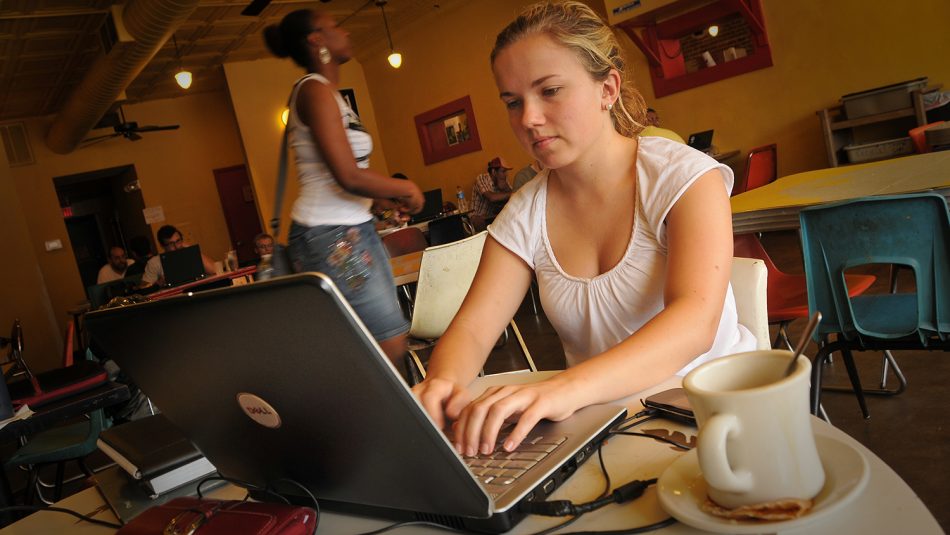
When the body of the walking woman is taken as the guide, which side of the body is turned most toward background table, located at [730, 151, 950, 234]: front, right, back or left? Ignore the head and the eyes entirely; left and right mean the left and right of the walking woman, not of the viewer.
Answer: front

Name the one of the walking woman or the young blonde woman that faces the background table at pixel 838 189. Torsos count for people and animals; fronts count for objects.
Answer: the walking woman

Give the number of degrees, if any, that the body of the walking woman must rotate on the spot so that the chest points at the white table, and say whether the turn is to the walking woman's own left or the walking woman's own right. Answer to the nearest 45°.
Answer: approximately 90° to the walking woman's own right

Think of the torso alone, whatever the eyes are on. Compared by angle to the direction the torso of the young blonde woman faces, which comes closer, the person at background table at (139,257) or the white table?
the white table

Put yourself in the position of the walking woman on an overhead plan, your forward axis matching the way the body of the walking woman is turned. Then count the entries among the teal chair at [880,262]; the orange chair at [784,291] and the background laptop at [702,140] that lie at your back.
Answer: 0

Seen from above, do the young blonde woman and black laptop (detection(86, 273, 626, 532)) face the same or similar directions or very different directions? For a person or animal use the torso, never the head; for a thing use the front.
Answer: very different directions

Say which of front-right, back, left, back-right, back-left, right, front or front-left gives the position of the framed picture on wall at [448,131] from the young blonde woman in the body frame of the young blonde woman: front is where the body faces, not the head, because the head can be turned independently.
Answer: back-right

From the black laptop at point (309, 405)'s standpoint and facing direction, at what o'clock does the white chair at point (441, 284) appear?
The white chair is roughly at 11 o'clock from the black laptop.

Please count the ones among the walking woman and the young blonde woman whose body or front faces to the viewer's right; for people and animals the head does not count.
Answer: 1

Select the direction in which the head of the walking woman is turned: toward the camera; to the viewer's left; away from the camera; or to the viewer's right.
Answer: to the viewer's right

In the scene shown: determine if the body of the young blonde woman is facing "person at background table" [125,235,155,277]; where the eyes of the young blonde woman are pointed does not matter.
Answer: no

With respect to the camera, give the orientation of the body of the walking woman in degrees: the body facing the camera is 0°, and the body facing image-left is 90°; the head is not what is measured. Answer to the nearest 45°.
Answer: approximately 270°

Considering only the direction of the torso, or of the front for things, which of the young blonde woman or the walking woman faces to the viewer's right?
the walking woman

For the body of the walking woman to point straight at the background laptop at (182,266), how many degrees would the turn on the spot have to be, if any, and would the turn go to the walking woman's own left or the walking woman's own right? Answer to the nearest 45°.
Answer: approximately 90° to the walking woman's own left

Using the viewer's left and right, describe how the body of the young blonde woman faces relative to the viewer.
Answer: facing the viewer and to the left of the viewer

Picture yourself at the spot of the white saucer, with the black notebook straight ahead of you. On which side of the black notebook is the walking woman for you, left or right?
right

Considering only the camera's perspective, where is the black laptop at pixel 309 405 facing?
facing away from the viewer and to the right of the viewer

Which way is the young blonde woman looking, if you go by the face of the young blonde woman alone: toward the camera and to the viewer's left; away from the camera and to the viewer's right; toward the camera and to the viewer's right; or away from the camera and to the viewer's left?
toward the camera and to the viewer's left
